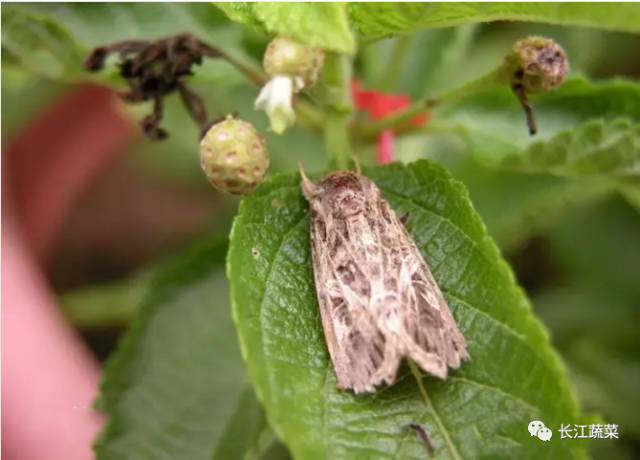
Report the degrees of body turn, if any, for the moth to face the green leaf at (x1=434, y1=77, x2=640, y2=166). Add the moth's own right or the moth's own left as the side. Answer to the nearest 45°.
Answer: approximately 45° to the moth's own right

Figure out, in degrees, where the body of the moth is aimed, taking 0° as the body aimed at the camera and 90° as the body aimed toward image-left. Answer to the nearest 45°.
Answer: approximately 180°

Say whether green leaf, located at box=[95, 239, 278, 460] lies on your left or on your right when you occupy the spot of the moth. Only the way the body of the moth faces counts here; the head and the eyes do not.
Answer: on your left

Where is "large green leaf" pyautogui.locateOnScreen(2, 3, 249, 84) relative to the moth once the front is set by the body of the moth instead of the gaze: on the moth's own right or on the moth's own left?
on the moth's own left
